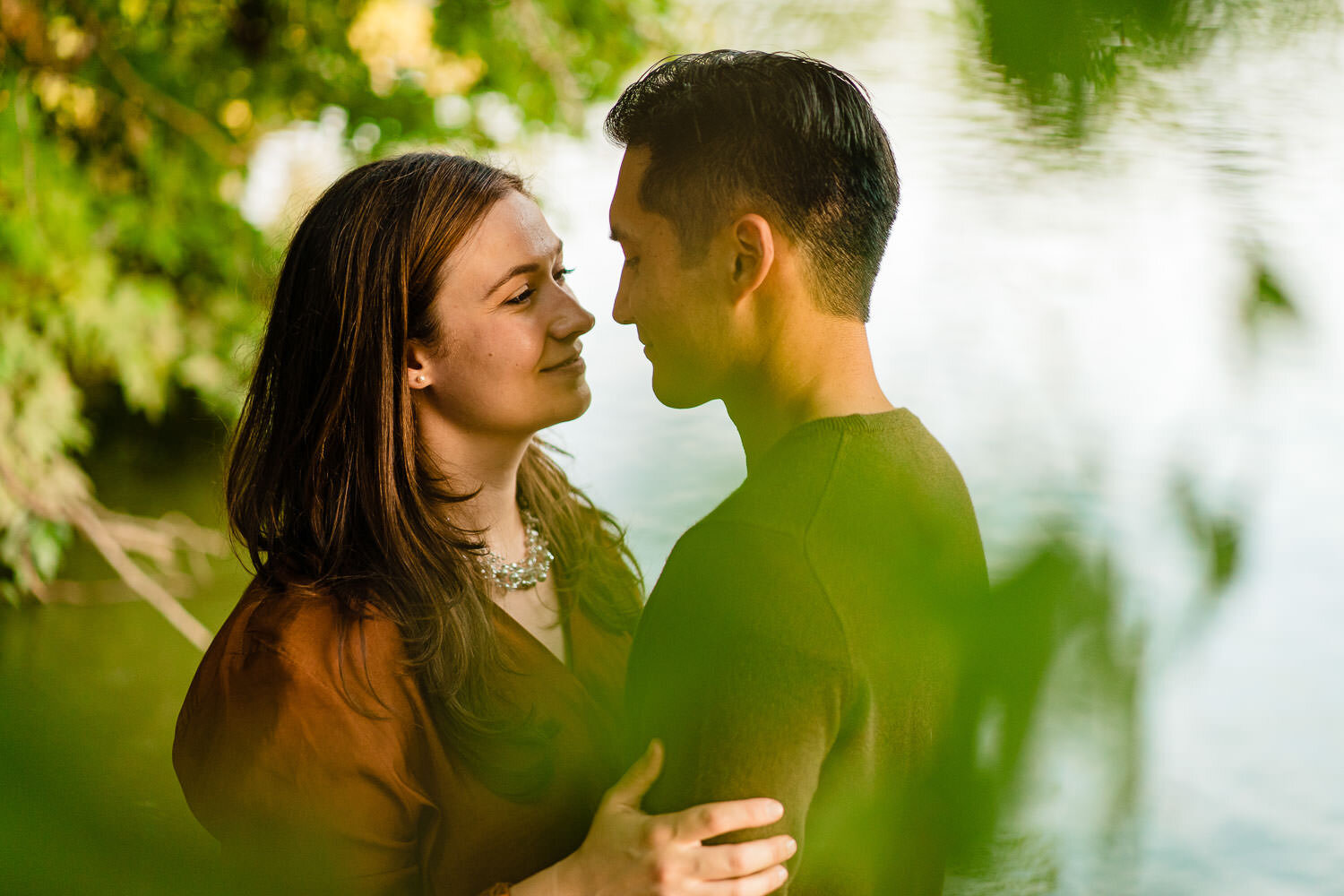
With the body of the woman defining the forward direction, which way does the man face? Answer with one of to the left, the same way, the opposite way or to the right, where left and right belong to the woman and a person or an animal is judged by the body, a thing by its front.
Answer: the opposite way

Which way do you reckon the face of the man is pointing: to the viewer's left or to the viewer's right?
to the viewer's left

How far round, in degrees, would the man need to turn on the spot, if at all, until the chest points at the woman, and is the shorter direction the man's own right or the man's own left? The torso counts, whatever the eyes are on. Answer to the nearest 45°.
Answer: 0° — they already face them

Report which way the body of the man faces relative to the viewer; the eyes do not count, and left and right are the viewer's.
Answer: facing away from the viewer and to the left of the viewer

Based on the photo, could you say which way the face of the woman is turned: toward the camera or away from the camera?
toward the camera

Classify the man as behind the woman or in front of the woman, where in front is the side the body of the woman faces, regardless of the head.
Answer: in front

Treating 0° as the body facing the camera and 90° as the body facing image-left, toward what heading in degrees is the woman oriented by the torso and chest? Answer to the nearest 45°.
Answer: approximately 315°
